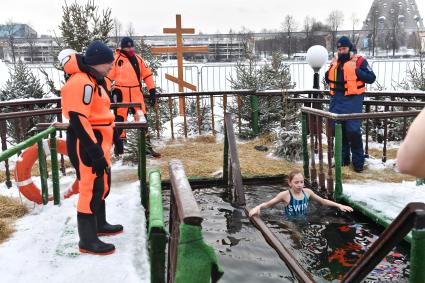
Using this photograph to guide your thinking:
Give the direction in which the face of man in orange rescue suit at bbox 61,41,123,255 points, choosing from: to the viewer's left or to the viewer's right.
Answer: to the viewer's right

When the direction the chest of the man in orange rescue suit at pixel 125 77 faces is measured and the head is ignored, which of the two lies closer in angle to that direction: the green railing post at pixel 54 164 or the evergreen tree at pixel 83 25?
the green railing post

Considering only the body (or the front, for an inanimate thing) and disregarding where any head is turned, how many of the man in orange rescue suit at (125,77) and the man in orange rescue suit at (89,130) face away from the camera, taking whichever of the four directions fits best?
0

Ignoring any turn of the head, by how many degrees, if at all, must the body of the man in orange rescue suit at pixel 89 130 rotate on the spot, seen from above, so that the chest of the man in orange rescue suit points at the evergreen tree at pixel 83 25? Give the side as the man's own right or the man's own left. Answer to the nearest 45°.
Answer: approximately 90° to the man's own left

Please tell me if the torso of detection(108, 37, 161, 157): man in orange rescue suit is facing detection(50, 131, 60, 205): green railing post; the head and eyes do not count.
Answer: no

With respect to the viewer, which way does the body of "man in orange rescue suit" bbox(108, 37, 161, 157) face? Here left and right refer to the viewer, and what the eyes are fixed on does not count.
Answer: facing the viewer and to the right of the viewer

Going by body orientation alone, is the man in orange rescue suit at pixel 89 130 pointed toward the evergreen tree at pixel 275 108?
no

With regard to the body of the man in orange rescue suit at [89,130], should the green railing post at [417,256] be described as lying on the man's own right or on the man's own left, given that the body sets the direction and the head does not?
on the man's own right

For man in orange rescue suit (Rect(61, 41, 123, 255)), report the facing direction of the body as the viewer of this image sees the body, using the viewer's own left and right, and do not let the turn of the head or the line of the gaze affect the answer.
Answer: facing to the right of the viewer

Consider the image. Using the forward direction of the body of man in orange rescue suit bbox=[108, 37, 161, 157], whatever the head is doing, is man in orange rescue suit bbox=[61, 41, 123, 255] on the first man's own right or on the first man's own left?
on the first man's own right

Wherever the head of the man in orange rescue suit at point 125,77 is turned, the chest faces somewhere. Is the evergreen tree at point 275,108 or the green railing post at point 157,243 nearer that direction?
the green railing post

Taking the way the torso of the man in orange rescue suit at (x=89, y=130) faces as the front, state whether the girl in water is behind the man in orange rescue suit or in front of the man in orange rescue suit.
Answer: in front

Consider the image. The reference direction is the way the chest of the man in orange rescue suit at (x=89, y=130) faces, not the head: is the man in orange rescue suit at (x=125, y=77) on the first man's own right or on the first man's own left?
on the first man's own left

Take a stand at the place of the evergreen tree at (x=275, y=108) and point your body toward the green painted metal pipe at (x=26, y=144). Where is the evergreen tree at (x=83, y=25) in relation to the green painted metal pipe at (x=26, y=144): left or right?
right
